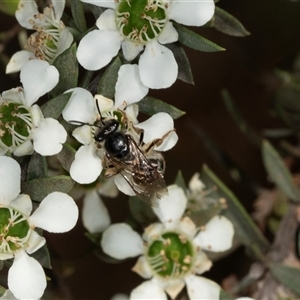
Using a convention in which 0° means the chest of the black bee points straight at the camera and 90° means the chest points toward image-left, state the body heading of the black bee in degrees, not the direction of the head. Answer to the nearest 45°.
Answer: approximately 135°
